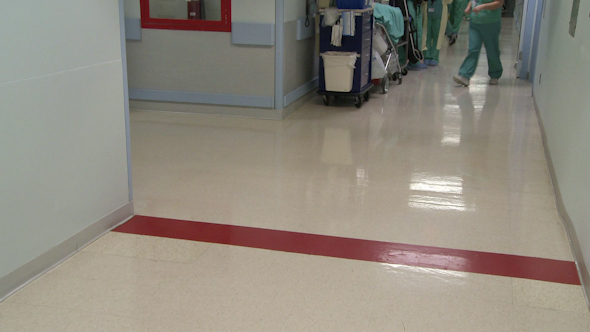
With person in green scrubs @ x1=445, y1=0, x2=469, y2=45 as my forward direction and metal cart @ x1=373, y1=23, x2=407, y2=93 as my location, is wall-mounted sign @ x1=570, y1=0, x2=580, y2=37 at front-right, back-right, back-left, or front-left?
back-right

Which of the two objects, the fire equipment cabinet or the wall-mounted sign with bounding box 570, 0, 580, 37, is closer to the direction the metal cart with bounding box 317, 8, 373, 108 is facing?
the wall-mounted sign

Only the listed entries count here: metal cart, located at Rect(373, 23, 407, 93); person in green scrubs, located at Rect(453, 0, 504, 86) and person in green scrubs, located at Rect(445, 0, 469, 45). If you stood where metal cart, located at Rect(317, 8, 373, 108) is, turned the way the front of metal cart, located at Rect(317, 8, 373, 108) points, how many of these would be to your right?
0

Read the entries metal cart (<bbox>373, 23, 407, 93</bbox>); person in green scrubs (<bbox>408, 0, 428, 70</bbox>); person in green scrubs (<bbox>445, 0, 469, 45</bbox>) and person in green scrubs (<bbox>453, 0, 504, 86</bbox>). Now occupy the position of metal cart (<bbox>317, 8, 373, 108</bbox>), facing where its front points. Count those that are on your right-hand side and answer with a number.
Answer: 0

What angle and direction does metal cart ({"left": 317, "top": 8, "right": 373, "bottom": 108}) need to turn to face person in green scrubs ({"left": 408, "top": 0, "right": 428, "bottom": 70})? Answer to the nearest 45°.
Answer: approximately 90° to its left

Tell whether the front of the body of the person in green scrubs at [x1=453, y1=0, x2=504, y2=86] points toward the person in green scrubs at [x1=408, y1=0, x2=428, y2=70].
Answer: no

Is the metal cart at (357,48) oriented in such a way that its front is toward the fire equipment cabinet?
no

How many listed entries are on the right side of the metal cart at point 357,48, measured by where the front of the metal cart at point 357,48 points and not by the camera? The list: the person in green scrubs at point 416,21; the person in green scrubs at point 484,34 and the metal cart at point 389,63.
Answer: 0
